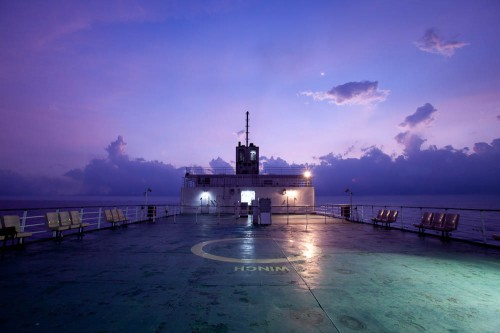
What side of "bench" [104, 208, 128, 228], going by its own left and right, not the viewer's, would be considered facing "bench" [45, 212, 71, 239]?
right

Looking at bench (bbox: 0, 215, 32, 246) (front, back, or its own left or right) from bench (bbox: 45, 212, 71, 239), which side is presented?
left

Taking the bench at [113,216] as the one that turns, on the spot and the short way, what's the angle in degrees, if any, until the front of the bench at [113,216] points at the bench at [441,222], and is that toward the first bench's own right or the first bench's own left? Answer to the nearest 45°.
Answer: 0° — it already faces it

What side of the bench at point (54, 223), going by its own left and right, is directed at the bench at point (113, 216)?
left
